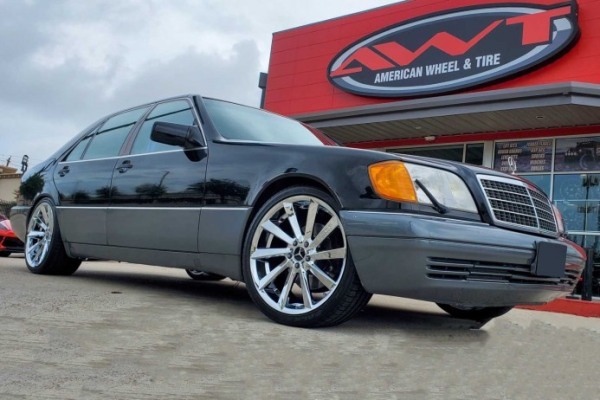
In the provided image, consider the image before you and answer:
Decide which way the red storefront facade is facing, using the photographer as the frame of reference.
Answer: facing the viewer and to the left of the viewer

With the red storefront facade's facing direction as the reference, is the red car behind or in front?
in front

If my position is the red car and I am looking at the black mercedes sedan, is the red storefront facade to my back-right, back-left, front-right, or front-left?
front-left

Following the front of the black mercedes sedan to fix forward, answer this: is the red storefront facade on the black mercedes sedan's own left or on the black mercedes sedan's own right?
on the black mercedes sedan's own left

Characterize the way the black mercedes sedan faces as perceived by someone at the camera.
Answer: facing the viewer and to the right of the viewer

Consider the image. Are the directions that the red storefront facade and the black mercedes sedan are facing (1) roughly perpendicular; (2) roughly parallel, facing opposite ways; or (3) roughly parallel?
roughly perpendicular

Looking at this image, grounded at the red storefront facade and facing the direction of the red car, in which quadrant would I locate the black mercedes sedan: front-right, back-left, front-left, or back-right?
front-left

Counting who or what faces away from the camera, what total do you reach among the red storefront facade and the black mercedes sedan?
0

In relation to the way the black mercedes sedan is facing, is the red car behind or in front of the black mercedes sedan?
behind

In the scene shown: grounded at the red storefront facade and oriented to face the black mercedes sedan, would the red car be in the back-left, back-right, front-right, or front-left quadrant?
front-right
